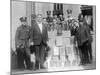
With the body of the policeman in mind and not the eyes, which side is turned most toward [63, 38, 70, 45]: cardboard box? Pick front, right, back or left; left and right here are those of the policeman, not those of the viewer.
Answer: left

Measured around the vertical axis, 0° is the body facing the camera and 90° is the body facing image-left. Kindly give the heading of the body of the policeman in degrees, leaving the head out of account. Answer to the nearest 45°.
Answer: approximately 0°
